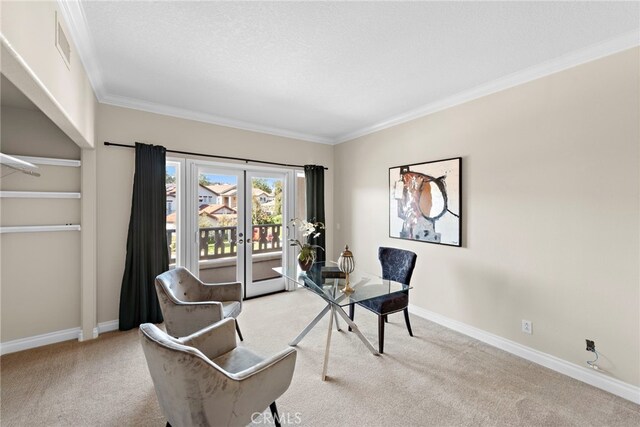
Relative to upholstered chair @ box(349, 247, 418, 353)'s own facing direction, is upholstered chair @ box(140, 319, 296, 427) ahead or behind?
ahead

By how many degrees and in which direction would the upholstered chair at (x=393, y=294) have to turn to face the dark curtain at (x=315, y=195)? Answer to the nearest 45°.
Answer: approximately 90° to its right

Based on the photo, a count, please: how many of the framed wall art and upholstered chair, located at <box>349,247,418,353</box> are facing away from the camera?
0

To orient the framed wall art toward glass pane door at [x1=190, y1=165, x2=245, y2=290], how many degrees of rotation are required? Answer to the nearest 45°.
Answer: approximately 45° to its right

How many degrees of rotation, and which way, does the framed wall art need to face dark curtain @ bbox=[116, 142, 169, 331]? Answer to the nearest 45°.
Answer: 0° — it already faces it

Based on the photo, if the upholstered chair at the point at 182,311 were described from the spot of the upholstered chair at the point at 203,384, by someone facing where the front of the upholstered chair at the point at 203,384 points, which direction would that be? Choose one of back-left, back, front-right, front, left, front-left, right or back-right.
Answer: front-left

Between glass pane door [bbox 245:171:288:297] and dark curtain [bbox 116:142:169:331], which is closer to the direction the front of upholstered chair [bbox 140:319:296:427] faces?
the glass pane door

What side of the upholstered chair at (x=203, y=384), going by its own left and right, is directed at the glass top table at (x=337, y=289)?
front

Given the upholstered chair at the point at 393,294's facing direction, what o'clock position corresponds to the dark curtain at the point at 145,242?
The dark curtain is roughly at 1 o'clock from the upholstered chair.

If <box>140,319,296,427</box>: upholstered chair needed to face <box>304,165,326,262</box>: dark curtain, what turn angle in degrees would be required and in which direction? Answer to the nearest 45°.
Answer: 0° — it already faces it

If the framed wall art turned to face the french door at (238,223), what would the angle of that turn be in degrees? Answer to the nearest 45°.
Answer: approximately 45° to its right

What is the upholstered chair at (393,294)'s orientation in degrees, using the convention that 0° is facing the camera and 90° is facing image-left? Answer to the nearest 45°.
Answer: approximately 45°

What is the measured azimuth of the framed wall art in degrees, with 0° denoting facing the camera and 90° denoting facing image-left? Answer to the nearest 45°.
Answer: approximately 45°

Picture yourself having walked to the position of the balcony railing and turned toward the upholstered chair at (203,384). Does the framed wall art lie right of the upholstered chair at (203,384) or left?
left

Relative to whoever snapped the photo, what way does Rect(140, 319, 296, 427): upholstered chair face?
facing away from the viewer and to the right of the viewer

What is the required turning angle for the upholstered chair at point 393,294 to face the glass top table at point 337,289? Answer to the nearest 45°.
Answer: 0° — it already faces it
